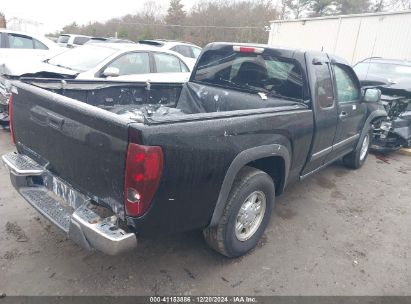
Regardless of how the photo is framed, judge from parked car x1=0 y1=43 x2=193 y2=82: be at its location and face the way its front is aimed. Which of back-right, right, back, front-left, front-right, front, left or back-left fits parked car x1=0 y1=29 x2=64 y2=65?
right

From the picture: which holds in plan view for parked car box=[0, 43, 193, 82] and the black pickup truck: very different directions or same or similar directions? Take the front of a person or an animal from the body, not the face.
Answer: very different directions

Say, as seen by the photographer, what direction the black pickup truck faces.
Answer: facing away from the viewer and to the right of the viewer

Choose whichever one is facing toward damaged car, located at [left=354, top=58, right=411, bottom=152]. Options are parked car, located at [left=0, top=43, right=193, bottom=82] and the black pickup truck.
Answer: the black pickup truck

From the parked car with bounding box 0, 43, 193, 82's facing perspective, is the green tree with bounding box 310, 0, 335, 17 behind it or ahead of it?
behind

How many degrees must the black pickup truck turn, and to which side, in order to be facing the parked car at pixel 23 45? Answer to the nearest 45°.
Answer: approximately 90° to its left

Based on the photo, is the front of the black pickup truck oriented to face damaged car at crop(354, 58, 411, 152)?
yes

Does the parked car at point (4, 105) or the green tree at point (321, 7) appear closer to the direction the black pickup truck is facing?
the green tree

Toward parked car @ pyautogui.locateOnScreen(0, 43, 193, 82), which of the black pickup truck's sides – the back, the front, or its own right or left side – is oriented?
left

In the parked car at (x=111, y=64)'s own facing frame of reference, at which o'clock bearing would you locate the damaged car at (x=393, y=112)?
The damaged car is roughly at 8 o'clock from the parked car.

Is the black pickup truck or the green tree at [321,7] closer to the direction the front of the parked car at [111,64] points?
the black pickup truck

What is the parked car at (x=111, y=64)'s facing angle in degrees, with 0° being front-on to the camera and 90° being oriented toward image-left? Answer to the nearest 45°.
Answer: approximately 45°

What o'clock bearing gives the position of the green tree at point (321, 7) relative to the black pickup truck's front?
The green tree is roughly at 11 o'clock from the black pickup truck.

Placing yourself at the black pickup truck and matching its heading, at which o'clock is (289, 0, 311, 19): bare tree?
The bare tree is roughly at 11 o'clock from the black pickup truck.
